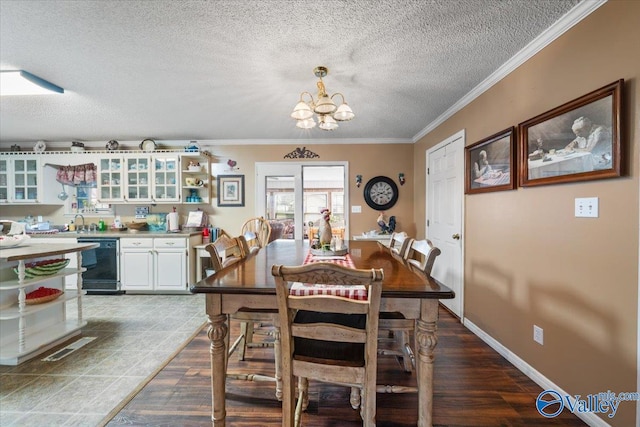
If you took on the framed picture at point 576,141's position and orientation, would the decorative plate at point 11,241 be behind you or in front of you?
in front

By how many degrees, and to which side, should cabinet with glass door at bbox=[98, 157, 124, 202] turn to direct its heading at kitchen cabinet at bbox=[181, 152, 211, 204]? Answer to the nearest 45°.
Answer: approximately 45° to its left

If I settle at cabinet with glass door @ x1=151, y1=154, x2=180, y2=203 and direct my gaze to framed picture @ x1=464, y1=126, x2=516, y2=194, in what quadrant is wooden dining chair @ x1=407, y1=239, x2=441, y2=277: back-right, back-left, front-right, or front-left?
front-right

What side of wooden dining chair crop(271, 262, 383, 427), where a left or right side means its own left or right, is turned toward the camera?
back

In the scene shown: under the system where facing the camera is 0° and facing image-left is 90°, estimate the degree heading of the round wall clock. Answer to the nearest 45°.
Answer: approximately 0°

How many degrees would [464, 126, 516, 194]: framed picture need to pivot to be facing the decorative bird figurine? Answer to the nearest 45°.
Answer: approximately 90° to its right

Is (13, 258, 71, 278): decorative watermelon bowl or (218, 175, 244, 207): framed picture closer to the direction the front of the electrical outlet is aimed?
the decorative watermelon bowl

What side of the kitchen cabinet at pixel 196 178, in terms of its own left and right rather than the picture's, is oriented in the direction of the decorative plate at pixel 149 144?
right

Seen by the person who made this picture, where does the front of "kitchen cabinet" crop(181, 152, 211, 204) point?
facing the viewer

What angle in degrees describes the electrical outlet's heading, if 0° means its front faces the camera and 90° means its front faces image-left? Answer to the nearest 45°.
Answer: approximately 45°

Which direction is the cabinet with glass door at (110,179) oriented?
toward the camera

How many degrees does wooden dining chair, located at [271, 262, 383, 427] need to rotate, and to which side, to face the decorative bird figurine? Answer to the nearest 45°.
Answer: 0° — it already faces it
